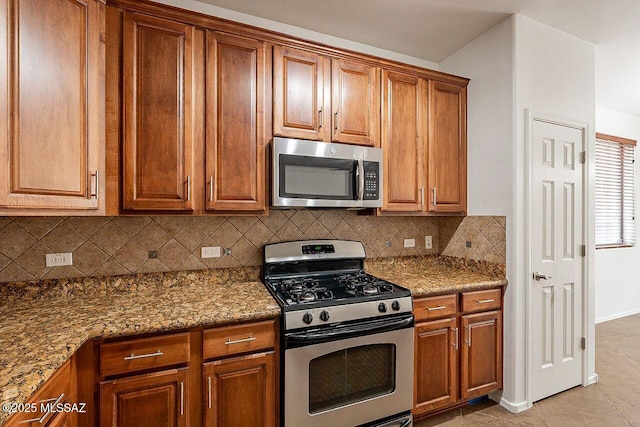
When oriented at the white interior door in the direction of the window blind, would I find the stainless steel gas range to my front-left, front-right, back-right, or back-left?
back-left

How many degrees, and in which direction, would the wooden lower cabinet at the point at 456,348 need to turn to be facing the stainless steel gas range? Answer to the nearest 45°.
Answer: approximately 90° to its right

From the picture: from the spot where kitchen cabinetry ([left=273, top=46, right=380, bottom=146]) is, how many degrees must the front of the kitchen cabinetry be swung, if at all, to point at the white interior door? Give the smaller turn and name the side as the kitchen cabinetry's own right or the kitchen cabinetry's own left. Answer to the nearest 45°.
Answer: approximately 45° to the kitchen cabinetry's own left

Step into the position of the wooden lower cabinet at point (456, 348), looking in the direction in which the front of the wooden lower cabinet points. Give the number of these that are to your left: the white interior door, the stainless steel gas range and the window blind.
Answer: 2

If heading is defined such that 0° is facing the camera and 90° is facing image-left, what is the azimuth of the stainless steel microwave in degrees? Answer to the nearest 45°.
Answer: approximately 315°

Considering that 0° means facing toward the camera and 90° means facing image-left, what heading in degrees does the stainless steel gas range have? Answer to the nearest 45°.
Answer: approximately 315°

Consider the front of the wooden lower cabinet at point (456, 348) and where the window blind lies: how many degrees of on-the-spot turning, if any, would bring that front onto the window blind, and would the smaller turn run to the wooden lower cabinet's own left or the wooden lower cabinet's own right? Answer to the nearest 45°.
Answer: approximately 90° to the wooden lower cabinet's own left

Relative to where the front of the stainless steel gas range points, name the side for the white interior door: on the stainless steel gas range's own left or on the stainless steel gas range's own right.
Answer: on the stainless steel gas range's own left

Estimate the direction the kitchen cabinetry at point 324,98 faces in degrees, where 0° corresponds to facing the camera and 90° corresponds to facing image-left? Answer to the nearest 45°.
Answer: approximately 315°
